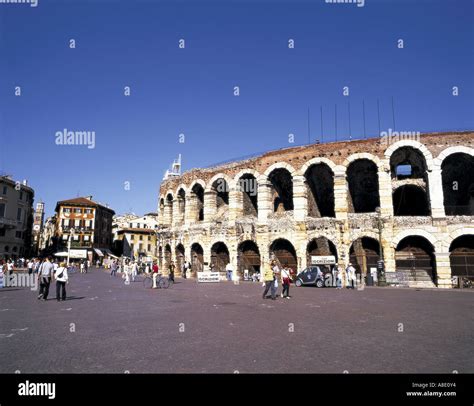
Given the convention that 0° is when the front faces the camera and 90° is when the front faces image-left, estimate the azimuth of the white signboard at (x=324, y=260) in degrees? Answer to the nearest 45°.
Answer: approximately 0°

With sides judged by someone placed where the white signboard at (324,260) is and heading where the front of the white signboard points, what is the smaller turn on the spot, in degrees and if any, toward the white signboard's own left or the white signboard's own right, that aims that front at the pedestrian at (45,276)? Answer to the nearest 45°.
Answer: approximately 45° to the white signboard's own right

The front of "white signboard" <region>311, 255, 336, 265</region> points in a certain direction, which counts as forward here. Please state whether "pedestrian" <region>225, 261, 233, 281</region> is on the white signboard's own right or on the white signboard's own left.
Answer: on the white signboard's own right

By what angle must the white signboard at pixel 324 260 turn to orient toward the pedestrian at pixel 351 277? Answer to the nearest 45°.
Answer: approximately 45° to its left

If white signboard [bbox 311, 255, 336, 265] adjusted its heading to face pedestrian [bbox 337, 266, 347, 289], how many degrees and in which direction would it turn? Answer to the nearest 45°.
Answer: approximately 90° to its left

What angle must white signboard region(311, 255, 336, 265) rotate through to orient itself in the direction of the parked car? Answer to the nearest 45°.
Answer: approximately 45° to its right
